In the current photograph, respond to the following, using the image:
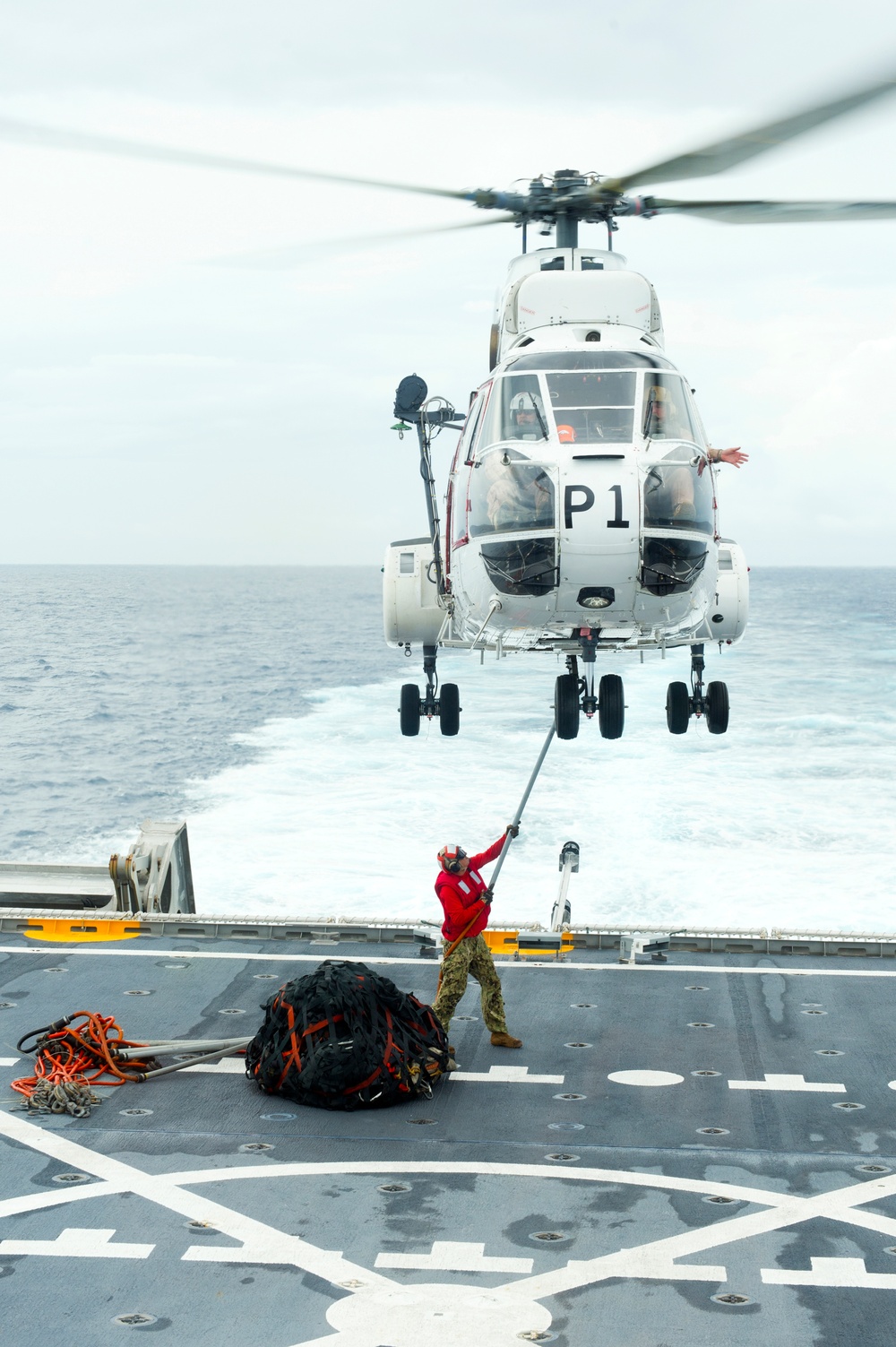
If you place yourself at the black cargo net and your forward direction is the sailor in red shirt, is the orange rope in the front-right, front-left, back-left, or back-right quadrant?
back-left

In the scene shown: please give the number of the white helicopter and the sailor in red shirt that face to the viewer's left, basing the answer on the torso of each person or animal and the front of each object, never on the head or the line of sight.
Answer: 0
